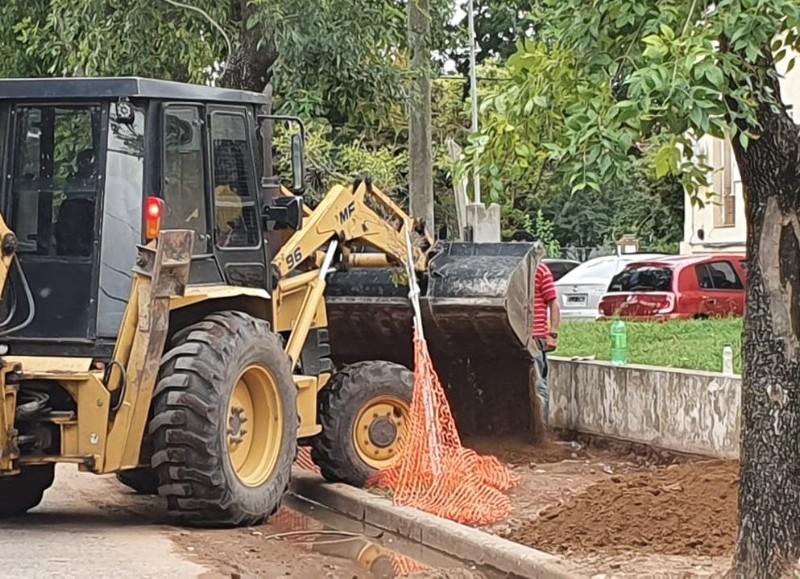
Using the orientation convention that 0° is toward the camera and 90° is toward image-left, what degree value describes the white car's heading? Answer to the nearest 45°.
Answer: approximately 225°

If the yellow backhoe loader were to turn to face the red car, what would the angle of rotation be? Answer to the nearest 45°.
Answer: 0° — it already faces it

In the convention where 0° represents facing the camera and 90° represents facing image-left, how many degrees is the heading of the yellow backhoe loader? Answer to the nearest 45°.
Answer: approximately 225°

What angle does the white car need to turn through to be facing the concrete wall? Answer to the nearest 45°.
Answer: approximately 135° to its right

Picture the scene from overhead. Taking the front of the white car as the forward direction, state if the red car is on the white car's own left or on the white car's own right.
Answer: on the white car's own right

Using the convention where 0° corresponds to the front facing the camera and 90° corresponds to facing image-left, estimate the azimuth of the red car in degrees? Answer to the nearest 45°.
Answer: approximately 225°

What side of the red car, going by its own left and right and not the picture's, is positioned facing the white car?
left

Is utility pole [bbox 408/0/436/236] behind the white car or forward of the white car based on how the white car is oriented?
behind
